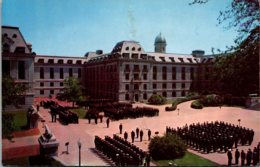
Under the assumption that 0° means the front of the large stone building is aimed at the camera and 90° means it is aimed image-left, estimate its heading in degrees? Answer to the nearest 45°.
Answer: approximately 315°

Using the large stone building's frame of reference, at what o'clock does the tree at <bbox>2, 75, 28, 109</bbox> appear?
The tree is roughly at 2 o'clock from the large stone building.

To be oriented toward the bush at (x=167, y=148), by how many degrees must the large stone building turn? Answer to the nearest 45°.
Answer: approximately 45° to its right
